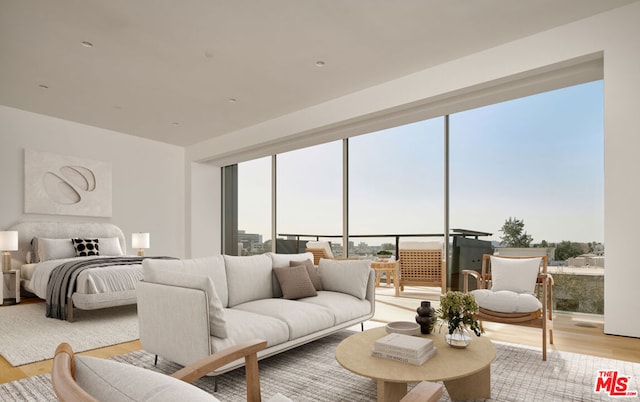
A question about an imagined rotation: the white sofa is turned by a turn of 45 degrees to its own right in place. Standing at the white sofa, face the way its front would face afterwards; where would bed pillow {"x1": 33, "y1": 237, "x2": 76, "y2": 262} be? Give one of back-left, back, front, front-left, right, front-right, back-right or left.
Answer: back-right

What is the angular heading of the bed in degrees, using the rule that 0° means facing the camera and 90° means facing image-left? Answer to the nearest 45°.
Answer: approximately 315°

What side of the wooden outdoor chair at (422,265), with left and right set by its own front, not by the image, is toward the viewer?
back

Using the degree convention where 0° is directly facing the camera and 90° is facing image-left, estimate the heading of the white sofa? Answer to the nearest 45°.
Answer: approximately 315°

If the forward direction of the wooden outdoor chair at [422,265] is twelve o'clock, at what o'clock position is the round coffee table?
The round coffee table is roughly at 6 o'clock from the wooden outdoor chair.

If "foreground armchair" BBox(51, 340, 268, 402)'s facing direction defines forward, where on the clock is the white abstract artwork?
The white abstract artwork is roughly at 10 o'clock from the foreground armchair.

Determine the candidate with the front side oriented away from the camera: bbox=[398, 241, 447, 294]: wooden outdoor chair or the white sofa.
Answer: the wooden outdoor chair

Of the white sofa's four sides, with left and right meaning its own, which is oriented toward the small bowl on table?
front

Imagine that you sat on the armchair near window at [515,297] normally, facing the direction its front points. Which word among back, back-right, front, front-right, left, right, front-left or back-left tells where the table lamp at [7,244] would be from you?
front-right

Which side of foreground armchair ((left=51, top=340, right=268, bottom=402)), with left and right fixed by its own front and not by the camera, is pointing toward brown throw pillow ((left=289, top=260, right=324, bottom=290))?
front

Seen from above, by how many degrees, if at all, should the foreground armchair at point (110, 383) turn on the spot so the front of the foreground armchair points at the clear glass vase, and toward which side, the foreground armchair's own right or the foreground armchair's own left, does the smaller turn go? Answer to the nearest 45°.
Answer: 0° — it already faces it
